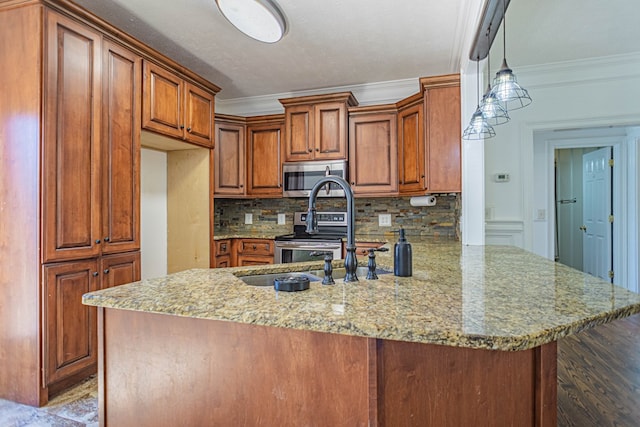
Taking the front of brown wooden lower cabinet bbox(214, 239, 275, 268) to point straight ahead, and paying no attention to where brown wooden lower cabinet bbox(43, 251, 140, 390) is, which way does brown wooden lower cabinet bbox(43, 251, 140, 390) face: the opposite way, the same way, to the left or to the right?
to the left

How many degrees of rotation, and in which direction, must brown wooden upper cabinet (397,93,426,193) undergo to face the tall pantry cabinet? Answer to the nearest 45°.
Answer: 0° — it already faces it

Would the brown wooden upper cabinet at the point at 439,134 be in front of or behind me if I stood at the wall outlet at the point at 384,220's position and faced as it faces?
in front

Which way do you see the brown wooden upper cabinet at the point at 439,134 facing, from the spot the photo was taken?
facing the viewer and to the left of the viewer

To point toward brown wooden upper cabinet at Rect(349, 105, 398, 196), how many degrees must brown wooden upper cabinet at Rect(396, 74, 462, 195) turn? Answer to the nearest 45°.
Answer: approximately 90° to its right

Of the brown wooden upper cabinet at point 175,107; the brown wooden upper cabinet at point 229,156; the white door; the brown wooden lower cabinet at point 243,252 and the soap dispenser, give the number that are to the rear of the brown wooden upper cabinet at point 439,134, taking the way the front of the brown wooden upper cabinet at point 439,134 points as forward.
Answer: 1

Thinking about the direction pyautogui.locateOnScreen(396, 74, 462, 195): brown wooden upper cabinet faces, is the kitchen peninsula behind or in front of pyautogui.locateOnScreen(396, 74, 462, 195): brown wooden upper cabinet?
in front

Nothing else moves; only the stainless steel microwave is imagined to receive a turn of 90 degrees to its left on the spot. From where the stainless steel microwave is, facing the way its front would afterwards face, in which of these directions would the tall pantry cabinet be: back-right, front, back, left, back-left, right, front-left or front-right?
back-right

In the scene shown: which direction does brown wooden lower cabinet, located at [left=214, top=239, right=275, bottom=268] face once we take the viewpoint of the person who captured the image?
facing the viewer

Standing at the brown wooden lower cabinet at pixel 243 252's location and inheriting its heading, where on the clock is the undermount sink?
The undermount sink is roughly at 12 o'clock from the brown wooden lower cabinet.

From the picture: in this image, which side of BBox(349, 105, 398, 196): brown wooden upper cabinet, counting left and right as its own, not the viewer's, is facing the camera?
front

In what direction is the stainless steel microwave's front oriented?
toward the camera

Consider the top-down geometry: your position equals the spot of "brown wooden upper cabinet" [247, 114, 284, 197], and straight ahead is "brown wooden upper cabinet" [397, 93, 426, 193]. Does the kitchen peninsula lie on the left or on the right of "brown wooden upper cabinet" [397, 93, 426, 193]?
right
